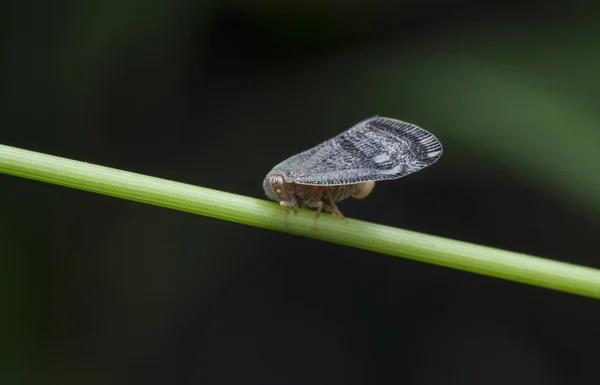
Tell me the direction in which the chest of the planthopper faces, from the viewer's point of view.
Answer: to the viewer's left
